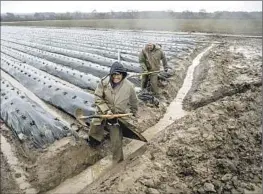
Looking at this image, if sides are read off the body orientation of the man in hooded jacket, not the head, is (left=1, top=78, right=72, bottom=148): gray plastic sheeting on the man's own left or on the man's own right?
on the man's own right

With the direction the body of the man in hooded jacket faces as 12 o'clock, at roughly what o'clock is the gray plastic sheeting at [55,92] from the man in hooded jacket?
The gray plastic sheeting is roughly at 5 o'clock from the man in hooded jacket.

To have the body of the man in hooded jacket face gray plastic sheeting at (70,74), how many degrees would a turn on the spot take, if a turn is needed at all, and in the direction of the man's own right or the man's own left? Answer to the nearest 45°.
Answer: approximately 180°

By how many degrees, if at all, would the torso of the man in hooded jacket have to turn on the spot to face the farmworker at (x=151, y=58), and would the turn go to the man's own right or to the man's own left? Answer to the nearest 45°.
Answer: approximately 180°

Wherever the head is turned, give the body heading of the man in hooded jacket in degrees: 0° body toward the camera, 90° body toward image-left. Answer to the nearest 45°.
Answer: approximately 0°
